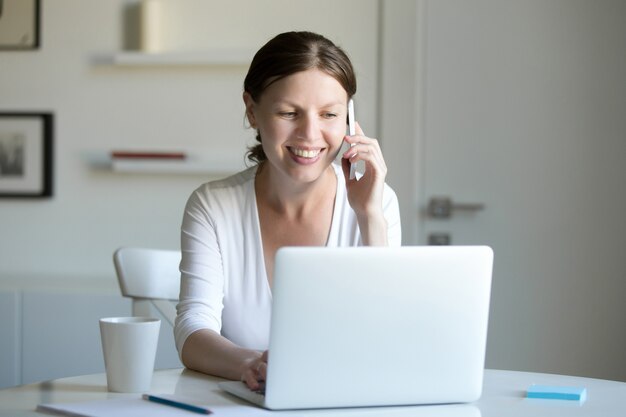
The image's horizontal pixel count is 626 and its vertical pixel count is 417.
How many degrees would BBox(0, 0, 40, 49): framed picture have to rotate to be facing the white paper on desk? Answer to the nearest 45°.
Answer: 0° — it already faces it

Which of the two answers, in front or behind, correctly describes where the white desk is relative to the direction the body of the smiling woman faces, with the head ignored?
in front

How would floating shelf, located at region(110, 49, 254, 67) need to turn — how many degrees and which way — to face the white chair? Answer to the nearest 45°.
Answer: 0° — it already faces it

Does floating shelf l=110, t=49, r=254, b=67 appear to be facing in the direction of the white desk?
yes

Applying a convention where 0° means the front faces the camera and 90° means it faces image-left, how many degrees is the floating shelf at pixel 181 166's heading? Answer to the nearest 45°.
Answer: approximately 0°

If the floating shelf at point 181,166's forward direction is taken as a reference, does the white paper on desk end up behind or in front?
in front

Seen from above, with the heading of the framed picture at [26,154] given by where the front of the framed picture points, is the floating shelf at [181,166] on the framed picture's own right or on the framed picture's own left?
on the framed picture's own left

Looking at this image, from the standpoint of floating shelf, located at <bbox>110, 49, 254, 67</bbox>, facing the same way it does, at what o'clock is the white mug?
The white mug is roughly at 12 o'clock from the floating shelf.

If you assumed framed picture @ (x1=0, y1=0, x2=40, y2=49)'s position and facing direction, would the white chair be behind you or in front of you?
in front

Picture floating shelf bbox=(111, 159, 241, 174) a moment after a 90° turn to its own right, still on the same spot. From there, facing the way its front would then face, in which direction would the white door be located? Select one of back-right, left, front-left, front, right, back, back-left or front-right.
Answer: back

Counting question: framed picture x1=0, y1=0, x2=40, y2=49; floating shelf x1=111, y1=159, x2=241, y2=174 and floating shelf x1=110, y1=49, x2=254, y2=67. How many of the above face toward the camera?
3

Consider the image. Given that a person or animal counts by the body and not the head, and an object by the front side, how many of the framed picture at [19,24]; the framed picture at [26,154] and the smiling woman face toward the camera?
3
